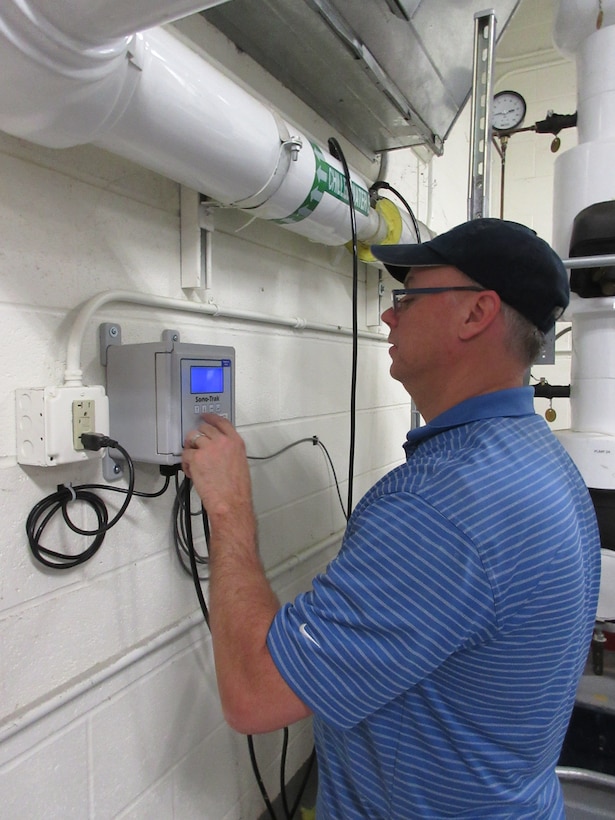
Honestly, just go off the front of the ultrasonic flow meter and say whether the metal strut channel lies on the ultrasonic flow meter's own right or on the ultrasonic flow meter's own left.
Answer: on the ultrasonic flow meter's own left

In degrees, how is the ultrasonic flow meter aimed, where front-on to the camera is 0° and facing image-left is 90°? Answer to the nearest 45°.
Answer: approximately 315°

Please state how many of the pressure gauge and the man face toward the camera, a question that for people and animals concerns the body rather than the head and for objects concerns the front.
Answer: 1

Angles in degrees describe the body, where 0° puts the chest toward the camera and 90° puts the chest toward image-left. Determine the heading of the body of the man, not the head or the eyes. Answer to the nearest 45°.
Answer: approximately 90°

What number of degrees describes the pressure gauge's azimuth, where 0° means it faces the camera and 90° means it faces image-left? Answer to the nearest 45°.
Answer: approximately 0°

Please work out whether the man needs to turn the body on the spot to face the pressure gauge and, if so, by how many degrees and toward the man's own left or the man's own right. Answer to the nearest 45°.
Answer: approximately 90° to the man's own right

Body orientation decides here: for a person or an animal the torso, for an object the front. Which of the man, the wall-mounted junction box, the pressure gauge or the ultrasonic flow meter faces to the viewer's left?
the man
